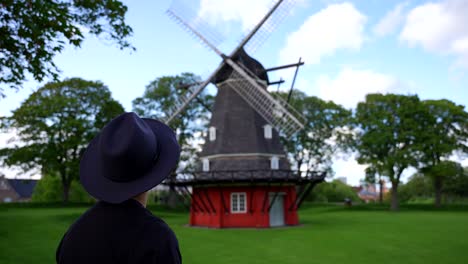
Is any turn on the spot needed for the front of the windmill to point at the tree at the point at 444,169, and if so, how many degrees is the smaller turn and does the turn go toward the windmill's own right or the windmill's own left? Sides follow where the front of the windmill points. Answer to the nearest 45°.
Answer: approximately 180°

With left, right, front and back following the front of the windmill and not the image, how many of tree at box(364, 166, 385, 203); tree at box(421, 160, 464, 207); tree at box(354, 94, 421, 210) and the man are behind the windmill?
3

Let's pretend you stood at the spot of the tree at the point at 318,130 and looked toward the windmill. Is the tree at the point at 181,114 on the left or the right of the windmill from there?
right

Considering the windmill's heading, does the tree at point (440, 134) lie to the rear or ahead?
to the rear

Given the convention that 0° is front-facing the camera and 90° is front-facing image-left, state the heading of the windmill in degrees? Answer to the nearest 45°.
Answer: approximately 45°

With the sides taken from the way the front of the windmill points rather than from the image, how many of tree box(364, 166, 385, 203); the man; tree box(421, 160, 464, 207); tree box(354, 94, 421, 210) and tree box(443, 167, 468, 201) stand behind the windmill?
4

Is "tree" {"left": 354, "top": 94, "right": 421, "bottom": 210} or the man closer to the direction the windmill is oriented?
the man

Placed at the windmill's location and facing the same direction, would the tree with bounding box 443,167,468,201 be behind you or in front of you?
behind

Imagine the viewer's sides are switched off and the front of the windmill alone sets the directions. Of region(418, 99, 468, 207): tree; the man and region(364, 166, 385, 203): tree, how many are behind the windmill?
2

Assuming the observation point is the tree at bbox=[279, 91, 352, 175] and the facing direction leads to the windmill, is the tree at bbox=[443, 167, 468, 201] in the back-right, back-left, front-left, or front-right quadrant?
back-left

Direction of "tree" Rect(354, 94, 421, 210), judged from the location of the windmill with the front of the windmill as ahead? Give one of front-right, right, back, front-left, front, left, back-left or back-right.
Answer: back

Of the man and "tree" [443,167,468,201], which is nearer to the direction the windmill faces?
the man

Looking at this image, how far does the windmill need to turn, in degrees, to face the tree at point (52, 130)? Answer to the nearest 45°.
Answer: approximately 90° to its right

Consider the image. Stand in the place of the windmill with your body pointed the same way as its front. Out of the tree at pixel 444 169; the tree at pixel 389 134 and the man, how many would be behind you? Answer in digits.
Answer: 2
